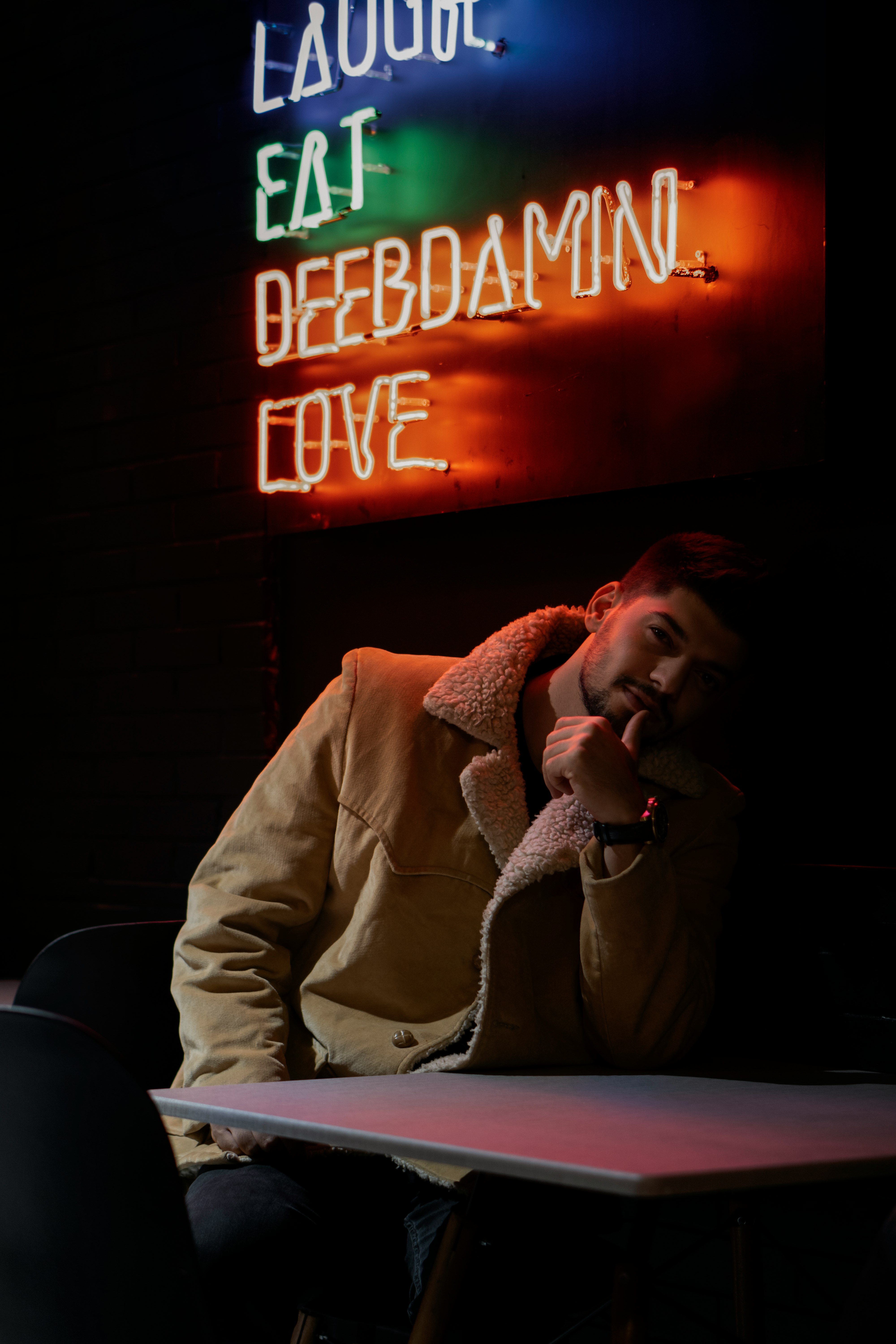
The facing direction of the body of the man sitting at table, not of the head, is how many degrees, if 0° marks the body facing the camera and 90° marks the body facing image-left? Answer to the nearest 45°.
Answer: approximately 0°

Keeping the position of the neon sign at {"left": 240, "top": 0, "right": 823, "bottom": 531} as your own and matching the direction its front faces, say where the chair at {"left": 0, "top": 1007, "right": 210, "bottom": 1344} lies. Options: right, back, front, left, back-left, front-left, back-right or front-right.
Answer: front-left

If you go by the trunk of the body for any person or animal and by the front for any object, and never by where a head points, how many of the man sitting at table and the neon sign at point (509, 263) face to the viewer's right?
0

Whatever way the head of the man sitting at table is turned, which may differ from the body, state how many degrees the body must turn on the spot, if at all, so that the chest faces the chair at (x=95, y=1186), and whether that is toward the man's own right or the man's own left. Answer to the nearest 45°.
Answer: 0° — they already face it

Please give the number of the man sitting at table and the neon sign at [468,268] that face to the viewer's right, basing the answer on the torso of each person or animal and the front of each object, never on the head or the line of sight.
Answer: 0

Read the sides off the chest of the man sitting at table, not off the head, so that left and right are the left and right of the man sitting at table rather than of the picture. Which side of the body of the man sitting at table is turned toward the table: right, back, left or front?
front

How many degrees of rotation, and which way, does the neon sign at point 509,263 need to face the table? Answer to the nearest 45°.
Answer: approximately 45° to its left

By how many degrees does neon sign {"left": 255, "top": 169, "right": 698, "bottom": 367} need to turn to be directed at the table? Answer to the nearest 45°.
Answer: approximately 45° to its left

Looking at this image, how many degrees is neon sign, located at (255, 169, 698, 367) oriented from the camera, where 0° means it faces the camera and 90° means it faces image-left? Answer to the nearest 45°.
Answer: approximately 45°
